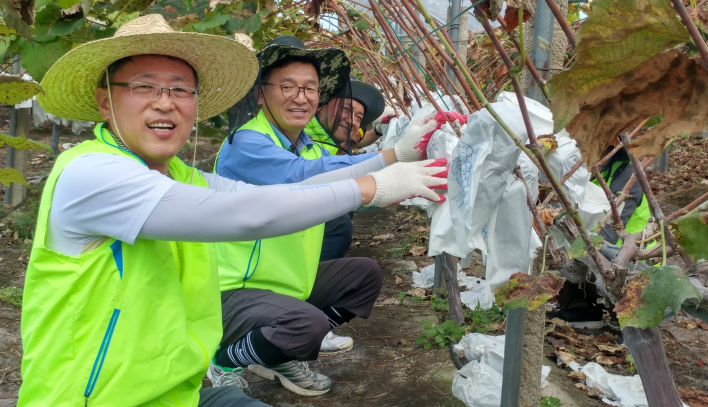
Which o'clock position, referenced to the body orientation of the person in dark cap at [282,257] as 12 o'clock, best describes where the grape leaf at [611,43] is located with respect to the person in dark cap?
The grape leaf is roughly at 1 o'clock from the person in dark cap.

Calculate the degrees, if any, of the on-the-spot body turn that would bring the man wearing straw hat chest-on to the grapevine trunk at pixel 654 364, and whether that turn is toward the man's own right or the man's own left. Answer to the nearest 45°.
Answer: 0° — they already face it

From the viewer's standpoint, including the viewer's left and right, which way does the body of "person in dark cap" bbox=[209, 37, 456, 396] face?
facing the viewer and to the right of the viewer

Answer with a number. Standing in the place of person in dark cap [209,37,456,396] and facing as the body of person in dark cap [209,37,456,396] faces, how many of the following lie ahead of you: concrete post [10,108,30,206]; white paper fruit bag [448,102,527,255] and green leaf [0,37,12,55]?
1

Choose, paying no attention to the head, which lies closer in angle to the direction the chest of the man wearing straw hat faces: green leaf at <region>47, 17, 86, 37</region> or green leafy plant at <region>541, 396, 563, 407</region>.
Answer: the green leafy plant

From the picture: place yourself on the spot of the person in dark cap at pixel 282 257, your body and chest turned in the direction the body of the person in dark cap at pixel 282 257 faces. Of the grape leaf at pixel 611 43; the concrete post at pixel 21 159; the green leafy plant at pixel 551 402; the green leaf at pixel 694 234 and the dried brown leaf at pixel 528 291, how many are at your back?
1

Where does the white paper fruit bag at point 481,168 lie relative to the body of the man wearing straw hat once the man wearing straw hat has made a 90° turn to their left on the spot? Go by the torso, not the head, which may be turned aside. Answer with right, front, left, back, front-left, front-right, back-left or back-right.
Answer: front-right

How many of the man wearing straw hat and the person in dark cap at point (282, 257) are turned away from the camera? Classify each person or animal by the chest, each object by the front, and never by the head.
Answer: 0

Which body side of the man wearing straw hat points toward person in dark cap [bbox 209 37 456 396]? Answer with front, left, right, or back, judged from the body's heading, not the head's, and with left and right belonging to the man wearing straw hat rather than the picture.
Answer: left

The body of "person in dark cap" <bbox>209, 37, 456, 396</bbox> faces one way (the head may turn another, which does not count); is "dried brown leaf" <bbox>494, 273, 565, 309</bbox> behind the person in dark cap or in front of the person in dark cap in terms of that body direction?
in front

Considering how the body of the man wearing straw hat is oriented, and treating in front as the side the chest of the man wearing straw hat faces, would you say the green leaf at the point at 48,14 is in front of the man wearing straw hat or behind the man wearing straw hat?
behind

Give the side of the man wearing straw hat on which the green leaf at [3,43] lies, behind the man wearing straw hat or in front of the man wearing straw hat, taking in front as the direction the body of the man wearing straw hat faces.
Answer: behind
